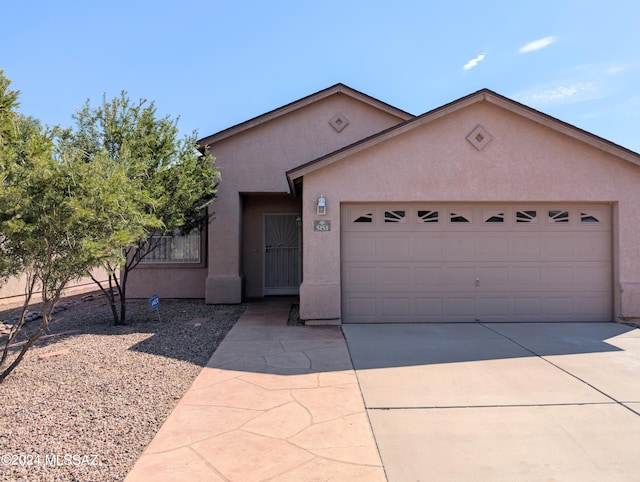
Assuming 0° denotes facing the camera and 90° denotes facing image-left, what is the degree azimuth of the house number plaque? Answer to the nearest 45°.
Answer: approximately 0°

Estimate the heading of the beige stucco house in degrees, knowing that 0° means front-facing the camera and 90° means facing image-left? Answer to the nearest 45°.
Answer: approximately 0°

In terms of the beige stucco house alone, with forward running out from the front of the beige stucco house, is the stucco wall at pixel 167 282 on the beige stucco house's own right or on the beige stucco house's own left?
on the beige stucco house's own right

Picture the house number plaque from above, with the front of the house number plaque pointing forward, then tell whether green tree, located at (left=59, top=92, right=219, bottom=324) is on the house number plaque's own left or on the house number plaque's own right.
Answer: on the house number plaque's own right

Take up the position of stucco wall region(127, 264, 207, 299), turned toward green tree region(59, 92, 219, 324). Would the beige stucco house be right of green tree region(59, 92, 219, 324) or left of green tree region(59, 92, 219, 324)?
left

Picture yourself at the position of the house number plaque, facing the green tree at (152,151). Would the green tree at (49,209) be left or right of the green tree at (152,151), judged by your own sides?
left

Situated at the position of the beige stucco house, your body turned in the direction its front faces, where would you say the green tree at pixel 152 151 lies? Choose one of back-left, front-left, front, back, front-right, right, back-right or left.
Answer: right

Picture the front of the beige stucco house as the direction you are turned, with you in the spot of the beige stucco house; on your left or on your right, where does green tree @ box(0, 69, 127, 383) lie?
on your right
